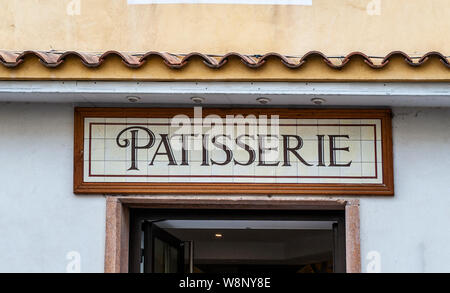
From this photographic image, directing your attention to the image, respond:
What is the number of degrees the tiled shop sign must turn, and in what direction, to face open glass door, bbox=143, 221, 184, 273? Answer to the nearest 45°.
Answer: approximately 135° to its right

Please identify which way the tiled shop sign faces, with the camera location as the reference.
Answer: facing the viewer
